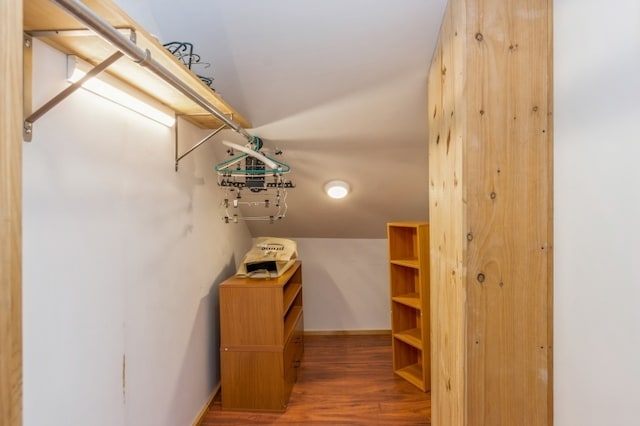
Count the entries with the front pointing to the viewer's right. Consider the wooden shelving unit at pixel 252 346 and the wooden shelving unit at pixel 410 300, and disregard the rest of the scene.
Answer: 1

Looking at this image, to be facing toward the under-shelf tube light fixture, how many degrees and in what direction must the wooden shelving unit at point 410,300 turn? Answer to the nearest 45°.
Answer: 0° — it already faces it

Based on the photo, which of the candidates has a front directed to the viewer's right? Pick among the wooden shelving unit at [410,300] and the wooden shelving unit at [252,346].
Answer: the wooden shelving unit at [252,346]

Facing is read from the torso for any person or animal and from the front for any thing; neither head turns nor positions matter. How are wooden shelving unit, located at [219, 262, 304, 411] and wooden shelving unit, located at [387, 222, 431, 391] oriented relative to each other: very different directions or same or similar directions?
very different directions

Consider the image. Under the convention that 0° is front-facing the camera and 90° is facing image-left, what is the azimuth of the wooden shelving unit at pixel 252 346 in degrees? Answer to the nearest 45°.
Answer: approximately 270°

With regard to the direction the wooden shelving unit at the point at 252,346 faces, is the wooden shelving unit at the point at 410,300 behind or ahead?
ahead
